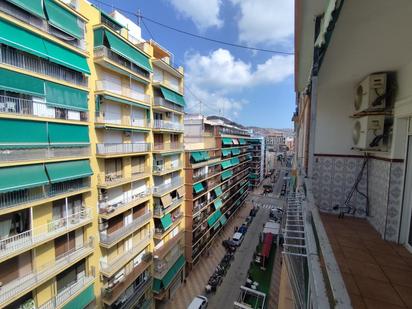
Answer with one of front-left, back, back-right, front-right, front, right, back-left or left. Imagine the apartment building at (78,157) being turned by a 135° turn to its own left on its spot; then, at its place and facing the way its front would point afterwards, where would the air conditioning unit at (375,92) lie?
back-right

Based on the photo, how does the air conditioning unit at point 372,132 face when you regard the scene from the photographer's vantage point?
facing to the left of the viewer

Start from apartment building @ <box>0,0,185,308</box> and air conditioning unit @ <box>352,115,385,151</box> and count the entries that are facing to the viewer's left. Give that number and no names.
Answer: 1

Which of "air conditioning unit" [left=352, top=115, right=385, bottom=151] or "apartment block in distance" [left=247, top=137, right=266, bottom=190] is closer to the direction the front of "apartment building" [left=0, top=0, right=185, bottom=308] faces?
the air conditioning unit

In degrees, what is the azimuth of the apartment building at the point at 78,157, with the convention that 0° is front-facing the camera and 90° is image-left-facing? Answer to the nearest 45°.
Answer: approximately 315°

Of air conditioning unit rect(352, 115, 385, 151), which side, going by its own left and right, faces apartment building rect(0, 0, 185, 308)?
front

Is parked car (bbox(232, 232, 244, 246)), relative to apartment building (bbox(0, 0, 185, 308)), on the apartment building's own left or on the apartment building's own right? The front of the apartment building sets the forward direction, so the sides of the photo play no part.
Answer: on the apartment building's own left

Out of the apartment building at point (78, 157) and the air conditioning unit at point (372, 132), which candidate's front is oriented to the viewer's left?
the air conditioning unit

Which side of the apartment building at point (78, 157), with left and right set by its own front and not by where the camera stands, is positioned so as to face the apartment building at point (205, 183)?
left

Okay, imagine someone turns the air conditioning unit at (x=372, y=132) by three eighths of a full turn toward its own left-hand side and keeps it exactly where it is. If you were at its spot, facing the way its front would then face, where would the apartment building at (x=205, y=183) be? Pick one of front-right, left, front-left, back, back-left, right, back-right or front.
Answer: back
